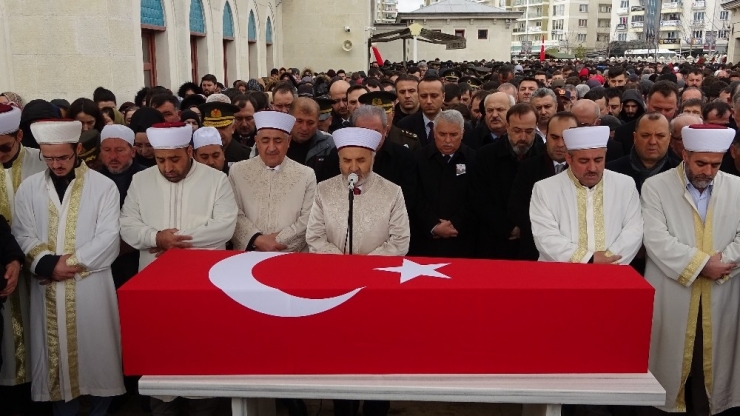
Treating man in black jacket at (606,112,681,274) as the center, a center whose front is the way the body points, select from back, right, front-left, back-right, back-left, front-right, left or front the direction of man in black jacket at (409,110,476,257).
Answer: right

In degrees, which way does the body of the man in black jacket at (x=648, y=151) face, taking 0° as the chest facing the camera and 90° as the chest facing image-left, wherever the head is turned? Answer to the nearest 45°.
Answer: approximately 0°

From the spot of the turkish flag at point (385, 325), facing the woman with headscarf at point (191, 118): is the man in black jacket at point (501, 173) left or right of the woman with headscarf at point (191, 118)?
right

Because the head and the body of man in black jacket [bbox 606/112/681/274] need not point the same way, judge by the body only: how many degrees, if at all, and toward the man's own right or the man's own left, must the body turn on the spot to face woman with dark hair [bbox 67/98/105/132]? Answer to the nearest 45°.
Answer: approximately 90° to the man's own right

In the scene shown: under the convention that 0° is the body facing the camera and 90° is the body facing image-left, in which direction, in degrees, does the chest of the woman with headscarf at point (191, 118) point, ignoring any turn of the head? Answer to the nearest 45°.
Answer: approximately 0°

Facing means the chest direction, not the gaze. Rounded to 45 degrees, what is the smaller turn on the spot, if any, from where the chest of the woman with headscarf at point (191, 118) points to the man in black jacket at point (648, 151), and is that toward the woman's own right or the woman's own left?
approximately 45° to the woman's own left

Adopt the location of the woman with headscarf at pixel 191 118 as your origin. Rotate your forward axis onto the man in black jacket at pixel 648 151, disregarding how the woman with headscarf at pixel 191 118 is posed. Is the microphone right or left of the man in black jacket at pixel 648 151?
right

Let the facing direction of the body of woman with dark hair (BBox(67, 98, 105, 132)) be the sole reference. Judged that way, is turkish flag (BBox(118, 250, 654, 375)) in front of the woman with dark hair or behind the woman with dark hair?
in front

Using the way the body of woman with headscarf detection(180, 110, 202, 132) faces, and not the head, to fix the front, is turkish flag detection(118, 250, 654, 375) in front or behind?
in front
